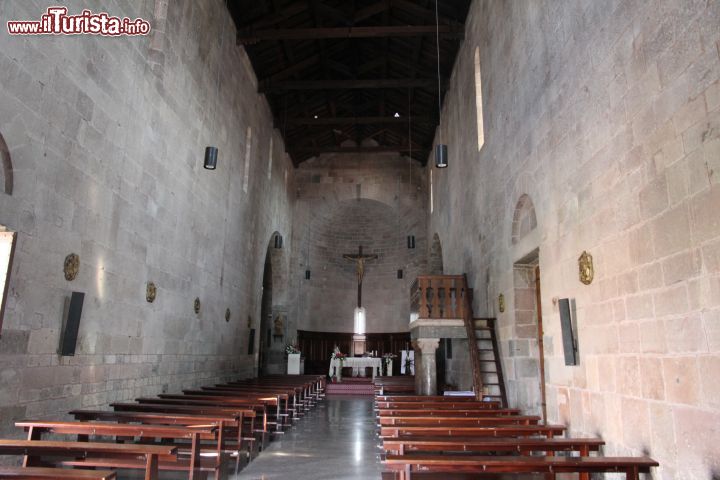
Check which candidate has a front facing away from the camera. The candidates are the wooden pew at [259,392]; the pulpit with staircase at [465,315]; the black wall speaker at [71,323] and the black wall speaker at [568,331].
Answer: the wooden pew

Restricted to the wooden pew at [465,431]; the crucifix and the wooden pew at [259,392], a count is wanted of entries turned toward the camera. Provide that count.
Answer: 1

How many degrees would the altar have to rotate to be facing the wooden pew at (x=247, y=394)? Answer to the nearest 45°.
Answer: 0° — it already faces it

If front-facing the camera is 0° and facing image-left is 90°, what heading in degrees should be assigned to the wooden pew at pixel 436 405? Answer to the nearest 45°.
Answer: approximately 180°

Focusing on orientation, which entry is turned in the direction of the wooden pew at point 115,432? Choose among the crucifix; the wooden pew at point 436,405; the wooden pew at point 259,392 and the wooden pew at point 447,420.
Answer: the crucifix

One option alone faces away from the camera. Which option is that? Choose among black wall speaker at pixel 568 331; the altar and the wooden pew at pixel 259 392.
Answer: the wooden pew

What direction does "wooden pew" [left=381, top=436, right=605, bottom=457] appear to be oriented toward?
away from the camera

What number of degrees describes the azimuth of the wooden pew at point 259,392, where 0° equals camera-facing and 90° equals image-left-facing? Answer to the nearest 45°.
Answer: approximately 180°

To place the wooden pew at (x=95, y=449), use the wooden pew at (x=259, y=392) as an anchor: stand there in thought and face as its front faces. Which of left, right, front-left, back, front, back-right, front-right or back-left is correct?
back

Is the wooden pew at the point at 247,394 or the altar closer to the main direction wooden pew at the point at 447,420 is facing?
the altar

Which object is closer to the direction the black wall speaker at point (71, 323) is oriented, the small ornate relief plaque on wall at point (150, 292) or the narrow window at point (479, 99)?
the narrow window

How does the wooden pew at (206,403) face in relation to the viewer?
away from the camera

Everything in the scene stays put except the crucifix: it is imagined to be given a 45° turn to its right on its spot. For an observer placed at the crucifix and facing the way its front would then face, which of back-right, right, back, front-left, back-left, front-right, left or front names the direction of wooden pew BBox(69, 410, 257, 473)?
front-left

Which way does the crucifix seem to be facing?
toward the camera

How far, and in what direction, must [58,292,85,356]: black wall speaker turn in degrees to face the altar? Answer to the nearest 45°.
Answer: approximately 90° to its left

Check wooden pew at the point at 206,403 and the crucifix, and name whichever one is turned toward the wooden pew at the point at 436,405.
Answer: the crucifix

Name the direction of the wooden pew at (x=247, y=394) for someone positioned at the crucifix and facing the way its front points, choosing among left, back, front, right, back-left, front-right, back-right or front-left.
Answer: front

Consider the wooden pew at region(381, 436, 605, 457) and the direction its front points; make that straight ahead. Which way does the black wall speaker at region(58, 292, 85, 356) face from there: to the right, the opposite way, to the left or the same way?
to the right

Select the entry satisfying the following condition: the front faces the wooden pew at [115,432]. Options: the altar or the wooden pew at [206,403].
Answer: the altar

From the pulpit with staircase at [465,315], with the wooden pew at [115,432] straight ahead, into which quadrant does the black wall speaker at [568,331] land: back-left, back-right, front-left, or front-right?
front-left

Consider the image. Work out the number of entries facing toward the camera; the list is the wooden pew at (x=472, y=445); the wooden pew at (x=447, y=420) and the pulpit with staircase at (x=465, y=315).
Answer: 1

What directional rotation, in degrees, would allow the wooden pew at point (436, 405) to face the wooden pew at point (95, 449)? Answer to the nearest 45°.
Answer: approximately 135° to its left
